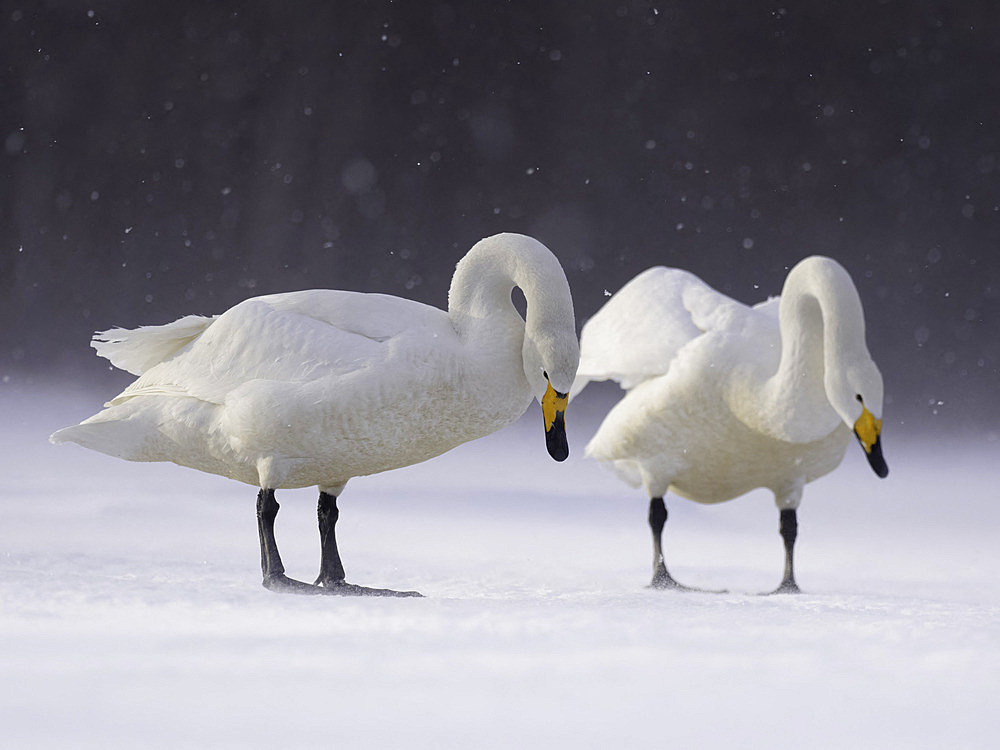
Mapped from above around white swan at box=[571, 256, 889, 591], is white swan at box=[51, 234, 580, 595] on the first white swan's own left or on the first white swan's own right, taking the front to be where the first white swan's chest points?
on the first white swan's own right

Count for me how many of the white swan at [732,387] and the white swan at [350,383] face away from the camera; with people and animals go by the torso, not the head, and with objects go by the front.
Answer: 0

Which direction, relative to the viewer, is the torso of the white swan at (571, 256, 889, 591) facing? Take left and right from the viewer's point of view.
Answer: facing the viewer and to the right of the viewer

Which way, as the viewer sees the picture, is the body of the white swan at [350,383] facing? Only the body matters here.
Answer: to the viewer's right

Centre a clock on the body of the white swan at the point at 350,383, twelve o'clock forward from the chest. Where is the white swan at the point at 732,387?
the white swan at the point at 732,387 is roughly at 11 o'clock from the white swan at the point at 350,383.
